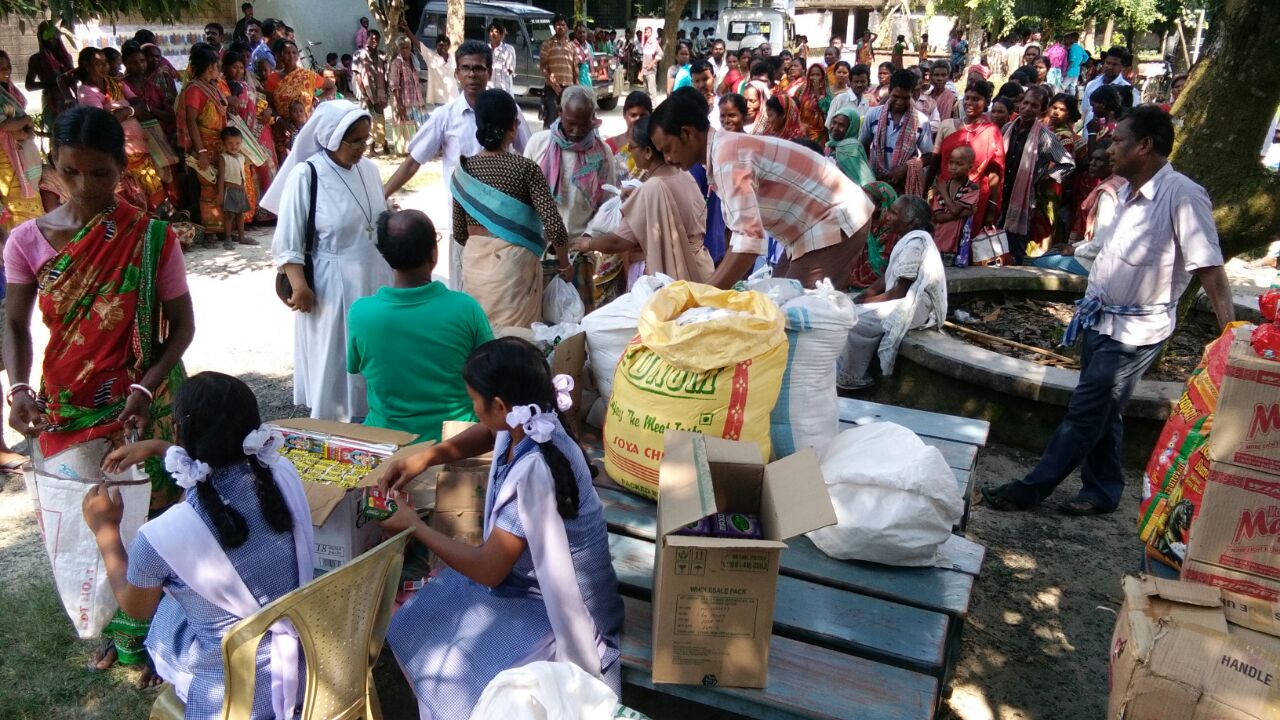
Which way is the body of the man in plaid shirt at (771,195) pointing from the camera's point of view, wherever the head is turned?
to the viewer's left

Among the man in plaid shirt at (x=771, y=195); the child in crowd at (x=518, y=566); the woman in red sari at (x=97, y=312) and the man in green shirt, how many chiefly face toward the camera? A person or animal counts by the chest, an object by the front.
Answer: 1

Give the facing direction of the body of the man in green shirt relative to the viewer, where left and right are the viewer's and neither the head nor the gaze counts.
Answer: facing away from the viewer

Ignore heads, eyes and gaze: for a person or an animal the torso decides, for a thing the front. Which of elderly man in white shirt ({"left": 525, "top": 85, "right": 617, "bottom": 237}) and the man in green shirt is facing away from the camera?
the man in green shirt

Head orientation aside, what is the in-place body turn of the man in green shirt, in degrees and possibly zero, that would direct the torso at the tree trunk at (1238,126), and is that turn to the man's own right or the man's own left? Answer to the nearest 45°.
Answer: approximately 90° to the man's own right

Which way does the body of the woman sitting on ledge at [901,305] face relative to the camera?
to the viewer's left

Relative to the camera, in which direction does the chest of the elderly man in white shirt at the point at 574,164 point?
toward the camera

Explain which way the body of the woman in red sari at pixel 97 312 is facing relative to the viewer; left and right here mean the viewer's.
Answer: facing the viewer

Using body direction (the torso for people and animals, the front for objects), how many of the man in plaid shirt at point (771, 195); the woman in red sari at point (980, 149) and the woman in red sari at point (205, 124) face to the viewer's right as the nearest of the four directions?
1

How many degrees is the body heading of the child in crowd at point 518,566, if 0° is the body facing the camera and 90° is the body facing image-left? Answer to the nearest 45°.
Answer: approximately 90°

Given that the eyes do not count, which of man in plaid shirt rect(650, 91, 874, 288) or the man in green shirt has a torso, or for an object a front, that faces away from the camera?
the man in green shirt

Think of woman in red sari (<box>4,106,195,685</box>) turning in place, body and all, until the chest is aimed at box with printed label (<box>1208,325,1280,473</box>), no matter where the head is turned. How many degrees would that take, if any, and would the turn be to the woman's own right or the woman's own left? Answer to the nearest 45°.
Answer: approximately 45° to the woman's own left

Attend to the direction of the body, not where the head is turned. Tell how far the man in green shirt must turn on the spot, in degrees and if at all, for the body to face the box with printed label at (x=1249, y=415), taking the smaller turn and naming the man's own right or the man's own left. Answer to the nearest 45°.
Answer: approximately 135° to the man's own right

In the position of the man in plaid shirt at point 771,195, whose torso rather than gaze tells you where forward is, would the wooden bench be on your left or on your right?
on your left
